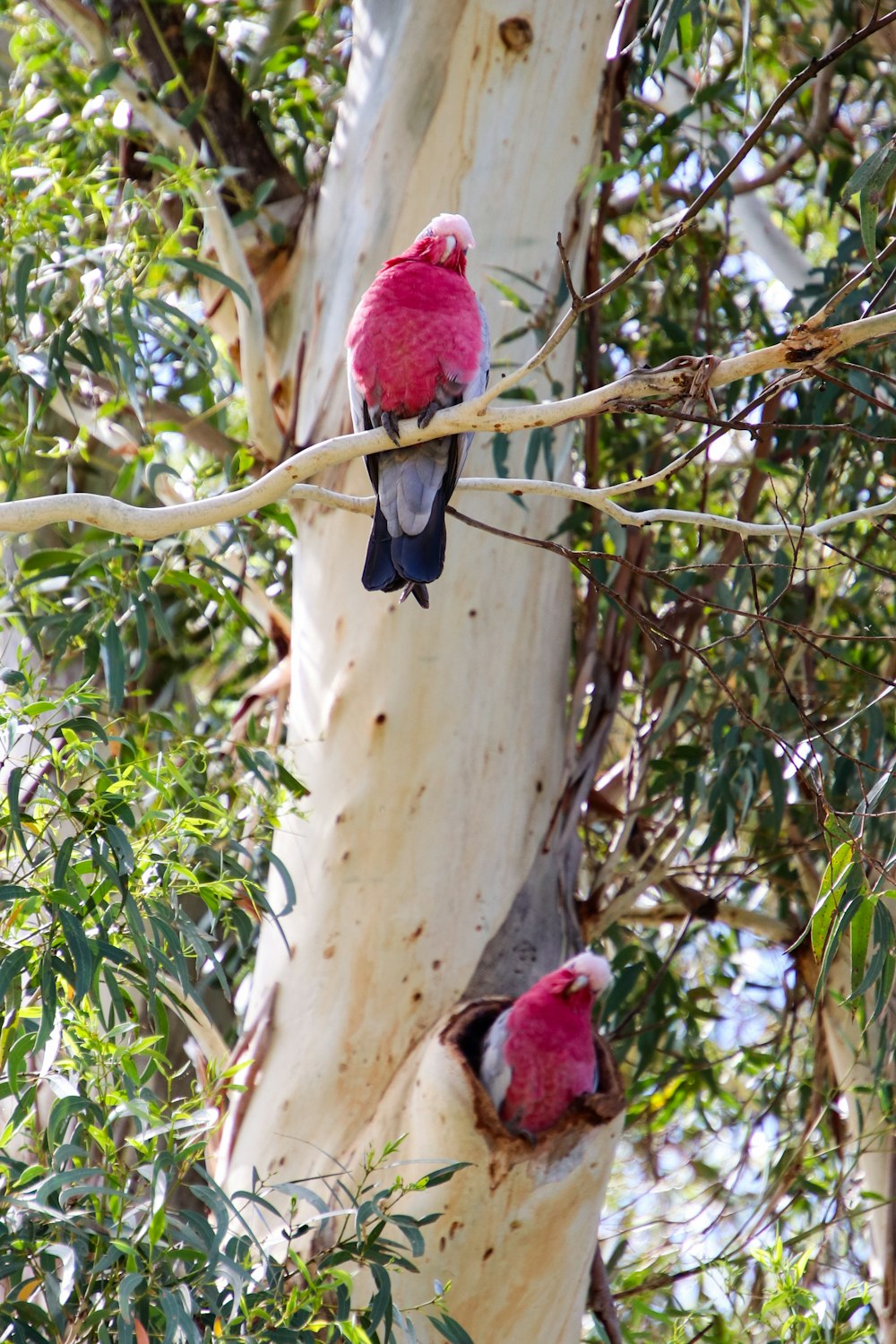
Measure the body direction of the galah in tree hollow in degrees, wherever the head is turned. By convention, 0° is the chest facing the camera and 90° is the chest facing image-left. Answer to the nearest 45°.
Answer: approximately 315°
